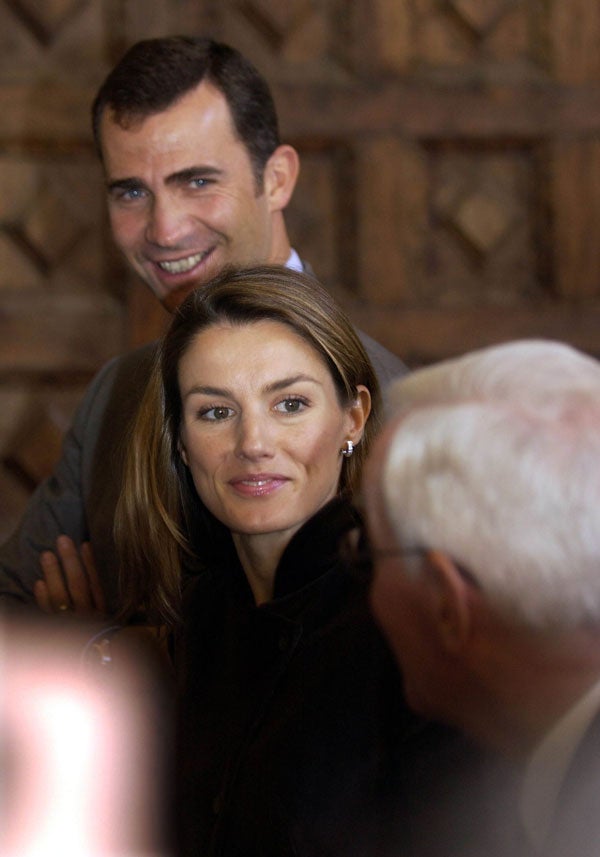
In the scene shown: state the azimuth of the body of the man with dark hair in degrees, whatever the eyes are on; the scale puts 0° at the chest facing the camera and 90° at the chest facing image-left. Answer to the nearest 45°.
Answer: approximately 45°

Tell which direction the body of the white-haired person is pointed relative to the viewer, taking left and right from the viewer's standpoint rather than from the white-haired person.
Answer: facing away from the viewer and to the left of the viewer

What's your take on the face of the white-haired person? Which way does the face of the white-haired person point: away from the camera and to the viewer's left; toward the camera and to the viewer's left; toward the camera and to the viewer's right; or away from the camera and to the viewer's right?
away from the camera and to the viewer's left

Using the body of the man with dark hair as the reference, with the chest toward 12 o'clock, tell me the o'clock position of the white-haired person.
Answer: The white-haired person is roughly at 10 o'clock from the man with dark hair.
